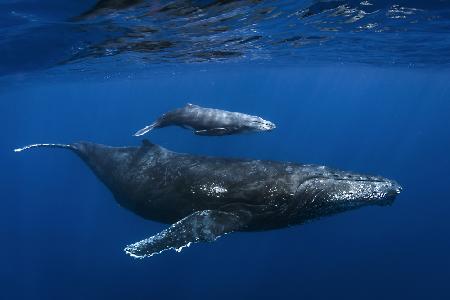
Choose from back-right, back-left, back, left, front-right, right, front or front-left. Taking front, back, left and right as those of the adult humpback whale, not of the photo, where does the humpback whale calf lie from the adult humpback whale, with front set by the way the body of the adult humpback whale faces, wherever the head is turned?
left

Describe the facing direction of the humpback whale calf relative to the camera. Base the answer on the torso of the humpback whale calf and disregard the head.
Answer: to the viewer's right

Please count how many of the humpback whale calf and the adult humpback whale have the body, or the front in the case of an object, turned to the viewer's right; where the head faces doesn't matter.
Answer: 2

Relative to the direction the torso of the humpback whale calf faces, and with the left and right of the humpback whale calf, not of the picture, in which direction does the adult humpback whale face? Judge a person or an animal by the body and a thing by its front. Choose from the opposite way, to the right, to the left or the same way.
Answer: the same way

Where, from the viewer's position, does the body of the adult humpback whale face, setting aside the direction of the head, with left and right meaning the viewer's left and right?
facing to the right of the viewer

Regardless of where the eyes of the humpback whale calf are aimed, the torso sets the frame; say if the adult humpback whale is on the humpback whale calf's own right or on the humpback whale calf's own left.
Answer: on the humpback whale calf's own right
